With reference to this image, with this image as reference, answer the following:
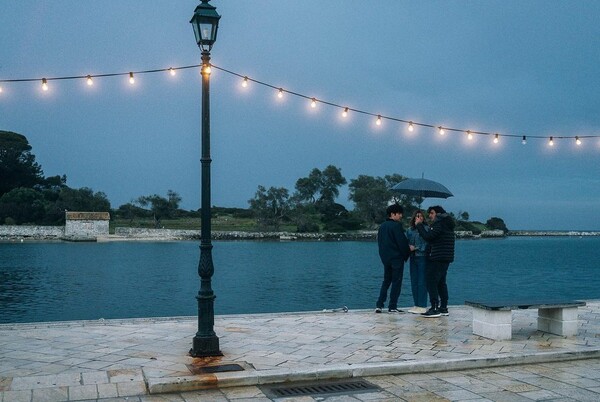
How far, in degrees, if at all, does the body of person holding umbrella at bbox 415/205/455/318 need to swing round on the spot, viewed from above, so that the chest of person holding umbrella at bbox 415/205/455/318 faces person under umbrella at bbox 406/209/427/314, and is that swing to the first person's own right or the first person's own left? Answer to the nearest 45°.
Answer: approximately 45° to the first person's own right

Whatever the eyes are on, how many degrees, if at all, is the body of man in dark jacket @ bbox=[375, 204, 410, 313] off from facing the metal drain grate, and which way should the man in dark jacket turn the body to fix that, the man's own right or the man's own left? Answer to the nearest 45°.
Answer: approximately 135° to the man's own right

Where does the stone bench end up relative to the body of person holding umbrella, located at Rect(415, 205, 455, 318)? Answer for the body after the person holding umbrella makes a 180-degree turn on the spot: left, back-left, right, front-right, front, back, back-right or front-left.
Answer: front-right

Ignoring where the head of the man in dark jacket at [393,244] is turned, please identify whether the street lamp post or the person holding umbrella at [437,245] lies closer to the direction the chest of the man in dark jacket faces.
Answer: the person holding umbrella

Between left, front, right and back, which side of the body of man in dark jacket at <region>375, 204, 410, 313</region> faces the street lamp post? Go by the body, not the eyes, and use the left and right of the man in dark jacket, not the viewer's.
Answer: back

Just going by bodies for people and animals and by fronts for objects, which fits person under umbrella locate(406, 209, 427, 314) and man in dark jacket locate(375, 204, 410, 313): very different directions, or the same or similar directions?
very different directions

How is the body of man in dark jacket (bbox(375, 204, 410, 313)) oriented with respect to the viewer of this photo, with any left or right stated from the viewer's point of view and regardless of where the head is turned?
facing away from the viewer and to the right of the viewer

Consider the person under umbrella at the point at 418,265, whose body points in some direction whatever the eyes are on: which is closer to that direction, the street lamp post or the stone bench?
the street lamp post

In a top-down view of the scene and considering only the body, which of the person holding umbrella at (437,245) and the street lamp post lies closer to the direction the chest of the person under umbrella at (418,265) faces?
the street lamp post

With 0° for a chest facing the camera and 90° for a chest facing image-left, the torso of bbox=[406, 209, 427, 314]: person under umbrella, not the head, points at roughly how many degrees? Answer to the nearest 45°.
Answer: approximately 45°

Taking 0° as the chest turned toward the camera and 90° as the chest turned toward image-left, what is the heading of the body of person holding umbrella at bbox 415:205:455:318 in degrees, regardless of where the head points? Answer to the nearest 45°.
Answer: approximately 90°

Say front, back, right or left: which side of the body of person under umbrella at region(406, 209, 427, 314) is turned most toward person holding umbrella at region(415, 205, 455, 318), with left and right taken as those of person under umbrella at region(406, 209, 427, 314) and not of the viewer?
left
